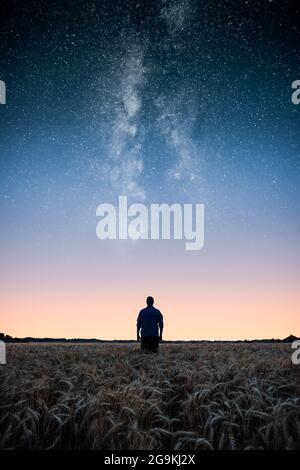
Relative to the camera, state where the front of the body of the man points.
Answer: away from the camera
